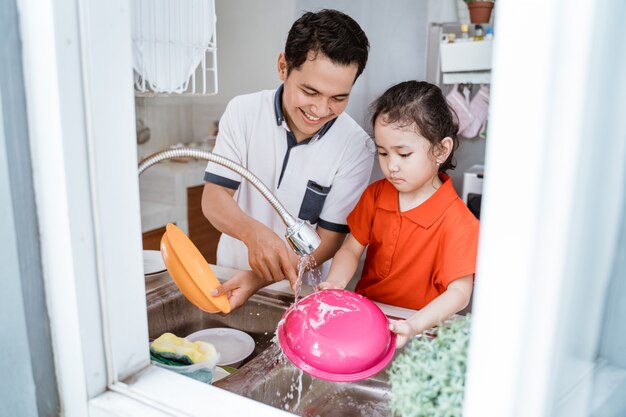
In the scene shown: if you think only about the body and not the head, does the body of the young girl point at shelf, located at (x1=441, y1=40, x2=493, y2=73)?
no

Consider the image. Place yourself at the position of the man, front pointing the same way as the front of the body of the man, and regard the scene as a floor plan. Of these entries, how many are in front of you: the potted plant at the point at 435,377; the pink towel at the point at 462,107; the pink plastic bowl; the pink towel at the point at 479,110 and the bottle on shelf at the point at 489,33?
2

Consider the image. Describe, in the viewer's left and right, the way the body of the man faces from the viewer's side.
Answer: facing the viewer

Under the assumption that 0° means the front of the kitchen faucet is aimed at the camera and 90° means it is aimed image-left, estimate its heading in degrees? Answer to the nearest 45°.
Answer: approximately 270°

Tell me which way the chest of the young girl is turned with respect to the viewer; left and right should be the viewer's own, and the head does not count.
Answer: facing the viewer and to the left of the viewer

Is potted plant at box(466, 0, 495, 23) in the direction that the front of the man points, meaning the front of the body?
no

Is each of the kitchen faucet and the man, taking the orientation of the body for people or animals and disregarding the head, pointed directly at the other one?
no

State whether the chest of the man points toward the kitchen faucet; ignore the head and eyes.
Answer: yes

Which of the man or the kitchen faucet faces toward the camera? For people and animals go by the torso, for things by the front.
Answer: the man

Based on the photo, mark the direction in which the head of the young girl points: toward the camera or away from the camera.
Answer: toward the camera

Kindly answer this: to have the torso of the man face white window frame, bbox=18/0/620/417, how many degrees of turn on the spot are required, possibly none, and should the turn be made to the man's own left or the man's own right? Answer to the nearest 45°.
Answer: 0° — they already face it

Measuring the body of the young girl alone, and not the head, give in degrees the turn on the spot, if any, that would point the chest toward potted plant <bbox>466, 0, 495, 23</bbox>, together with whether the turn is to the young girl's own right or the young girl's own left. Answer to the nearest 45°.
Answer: approximately 135° to the young girl's own right

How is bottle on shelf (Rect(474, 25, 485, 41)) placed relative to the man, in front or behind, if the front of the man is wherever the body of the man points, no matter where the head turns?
behind

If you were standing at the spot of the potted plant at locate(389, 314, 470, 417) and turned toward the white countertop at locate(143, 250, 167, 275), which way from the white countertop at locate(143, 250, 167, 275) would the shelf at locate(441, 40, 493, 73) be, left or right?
right
